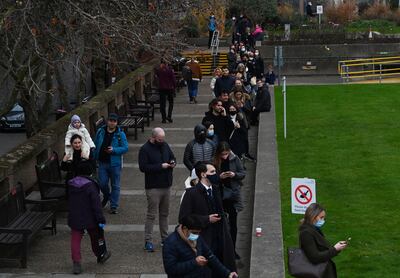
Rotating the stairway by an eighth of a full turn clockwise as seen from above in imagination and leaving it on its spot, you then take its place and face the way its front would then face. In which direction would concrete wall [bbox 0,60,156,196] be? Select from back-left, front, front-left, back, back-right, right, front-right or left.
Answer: front-left

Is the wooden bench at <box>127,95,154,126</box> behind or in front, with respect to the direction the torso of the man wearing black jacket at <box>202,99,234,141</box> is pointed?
behind

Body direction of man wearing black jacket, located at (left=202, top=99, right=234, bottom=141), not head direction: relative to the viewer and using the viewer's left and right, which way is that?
facing the viewer and to the right of the viewer

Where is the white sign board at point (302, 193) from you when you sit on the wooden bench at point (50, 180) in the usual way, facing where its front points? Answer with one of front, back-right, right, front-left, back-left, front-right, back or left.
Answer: front

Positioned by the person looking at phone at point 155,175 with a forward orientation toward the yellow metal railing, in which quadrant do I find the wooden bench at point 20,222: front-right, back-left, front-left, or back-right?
back-left

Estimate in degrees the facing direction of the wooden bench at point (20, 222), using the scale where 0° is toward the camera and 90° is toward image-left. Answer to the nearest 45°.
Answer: approximately 315°

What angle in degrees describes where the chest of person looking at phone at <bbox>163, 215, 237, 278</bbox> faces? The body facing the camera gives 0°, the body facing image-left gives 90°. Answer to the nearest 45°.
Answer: approximately 315°

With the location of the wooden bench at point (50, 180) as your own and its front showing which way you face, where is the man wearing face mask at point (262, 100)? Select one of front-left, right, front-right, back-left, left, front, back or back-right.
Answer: left

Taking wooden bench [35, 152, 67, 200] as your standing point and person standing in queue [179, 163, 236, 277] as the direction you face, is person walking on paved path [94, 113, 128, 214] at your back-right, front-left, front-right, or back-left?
front-left

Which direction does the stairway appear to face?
toward the camera

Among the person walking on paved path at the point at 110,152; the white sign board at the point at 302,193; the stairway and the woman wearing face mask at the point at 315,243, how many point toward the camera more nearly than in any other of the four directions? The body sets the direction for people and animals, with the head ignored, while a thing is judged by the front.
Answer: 3

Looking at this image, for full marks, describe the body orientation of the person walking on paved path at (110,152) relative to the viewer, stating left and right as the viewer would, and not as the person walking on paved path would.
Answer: facing the viewer
